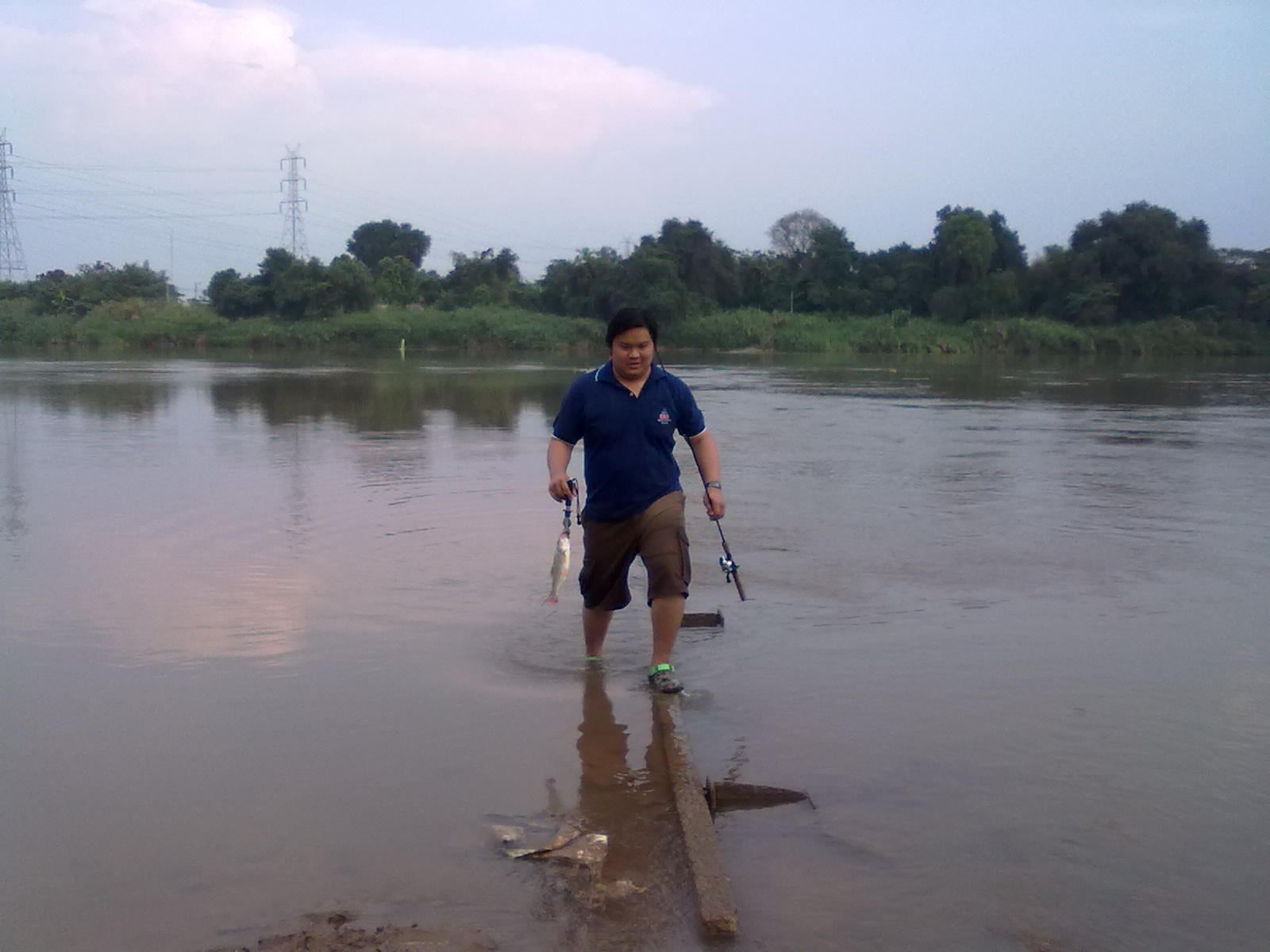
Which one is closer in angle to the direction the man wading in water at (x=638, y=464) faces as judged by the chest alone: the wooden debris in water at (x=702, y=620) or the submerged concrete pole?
the submerged concrete pole

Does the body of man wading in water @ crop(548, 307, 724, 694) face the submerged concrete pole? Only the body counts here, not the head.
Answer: yes

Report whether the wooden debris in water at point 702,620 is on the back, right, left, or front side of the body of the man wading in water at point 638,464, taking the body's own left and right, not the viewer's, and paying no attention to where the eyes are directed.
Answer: back

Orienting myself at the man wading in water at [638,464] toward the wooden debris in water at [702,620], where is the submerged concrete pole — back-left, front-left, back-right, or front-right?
back-right

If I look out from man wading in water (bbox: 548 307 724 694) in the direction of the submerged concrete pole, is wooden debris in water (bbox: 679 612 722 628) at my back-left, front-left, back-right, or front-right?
back-left

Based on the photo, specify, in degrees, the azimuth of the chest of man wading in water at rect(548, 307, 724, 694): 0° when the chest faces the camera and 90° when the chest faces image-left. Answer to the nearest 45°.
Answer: approximately 0°
